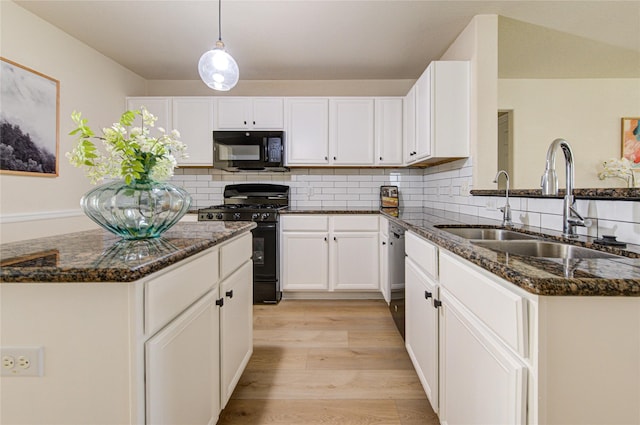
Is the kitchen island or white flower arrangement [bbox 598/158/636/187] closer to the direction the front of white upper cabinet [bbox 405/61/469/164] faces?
the kitchen island

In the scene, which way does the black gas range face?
toward the camera

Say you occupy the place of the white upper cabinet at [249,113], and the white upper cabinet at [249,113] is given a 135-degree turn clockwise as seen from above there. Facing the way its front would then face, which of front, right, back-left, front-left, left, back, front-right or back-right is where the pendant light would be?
back-left

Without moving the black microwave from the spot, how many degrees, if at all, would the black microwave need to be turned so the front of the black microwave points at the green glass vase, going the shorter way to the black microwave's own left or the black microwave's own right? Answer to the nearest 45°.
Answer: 0° — it already faces it

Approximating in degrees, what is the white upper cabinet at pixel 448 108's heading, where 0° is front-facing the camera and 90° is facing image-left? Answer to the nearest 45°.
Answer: approximately 90°

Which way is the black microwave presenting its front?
toward the camera

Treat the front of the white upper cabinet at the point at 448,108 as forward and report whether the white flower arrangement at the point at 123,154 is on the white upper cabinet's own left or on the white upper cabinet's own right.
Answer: on the white upper cabinet's own left

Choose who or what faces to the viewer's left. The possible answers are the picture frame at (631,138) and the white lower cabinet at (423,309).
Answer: the white lower cabinet

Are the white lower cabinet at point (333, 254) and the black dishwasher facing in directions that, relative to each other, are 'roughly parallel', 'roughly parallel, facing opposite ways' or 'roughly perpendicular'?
roughly perpendicular

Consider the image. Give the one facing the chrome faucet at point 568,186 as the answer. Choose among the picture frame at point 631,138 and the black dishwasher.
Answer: the picture frame

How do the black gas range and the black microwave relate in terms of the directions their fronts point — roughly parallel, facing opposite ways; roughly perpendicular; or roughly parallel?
roughly parallel

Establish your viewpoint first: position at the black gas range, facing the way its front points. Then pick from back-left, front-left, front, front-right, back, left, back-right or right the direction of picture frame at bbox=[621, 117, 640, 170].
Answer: left

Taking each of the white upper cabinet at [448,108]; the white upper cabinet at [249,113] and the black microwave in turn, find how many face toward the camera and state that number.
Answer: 2

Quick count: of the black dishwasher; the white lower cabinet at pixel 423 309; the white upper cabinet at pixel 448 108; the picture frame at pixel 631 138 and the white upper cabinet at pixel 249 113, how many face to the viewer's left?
3
